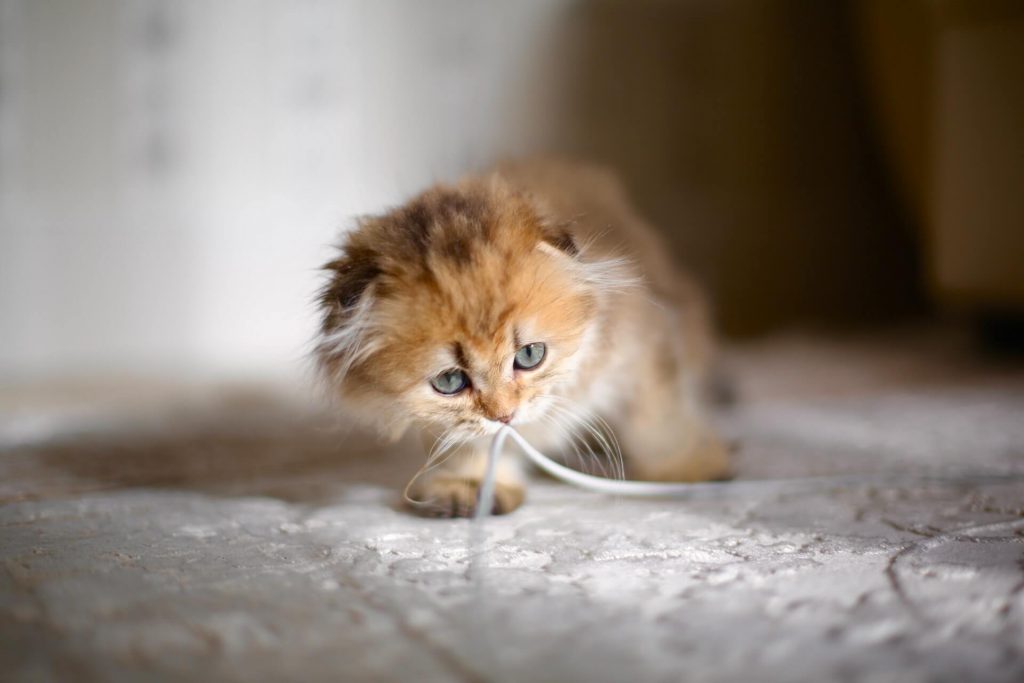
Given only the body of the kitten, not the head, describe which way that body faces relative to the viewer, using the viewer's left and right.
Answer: facing the viewer and to the left of the viewer
